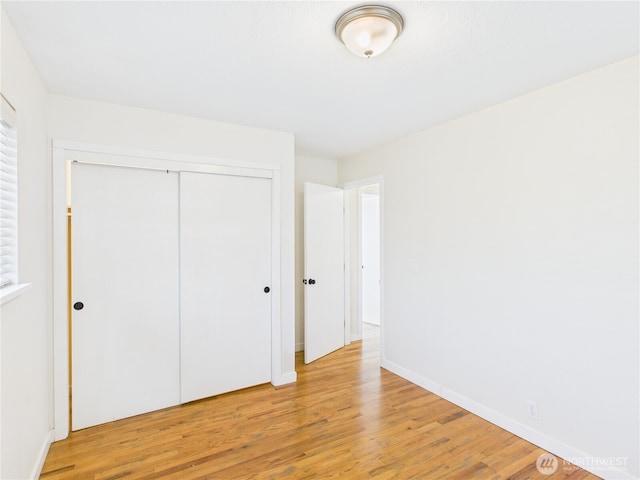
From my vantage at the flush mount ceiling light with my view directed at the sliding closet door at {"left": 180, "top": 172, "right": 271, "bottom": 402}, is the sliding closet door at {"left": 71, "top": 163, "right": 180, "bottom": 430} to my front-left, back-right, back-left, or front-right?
front-left

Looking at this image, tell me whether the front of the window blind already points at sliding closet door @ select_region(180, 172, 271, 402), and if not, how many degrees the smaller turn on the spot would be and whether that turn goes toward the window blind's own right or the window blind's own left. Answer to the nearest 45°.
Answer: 0° — it already faces it

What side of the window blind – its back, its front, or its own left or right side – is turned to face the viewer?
right

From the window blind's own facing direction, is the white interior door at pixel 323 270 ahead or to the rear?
ahead

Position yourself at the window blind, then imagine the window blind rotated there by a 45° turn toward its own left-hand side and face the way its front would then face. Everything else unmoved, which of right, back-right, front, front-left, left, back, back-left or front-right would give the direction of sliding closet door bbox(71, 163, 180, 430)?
front
